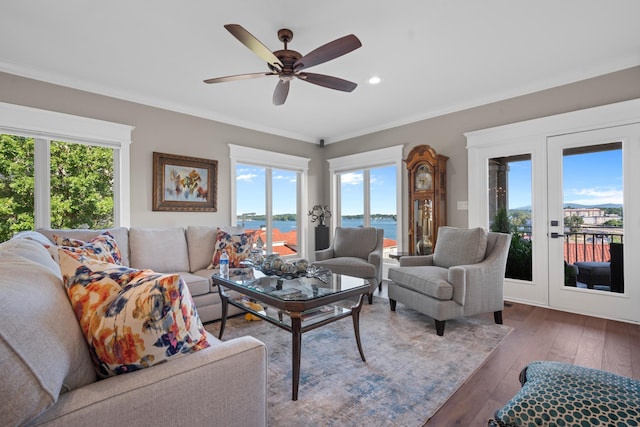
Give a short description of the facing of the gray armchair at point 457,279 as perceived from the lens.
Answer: facing the viewer and to the left of the viewer

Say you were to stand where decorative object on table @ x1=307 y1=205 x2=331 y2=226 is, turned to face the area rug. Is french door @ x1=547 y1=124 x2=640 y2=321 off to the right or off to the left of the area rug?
left

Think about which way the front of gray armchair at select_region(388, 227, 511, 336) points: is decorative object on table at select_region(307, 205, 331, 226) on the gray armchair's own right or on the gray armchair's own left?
on the gray armchair's own right

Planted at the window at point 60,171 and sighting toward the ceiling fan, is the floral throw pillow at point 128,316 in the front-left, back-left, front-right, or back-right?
front-right

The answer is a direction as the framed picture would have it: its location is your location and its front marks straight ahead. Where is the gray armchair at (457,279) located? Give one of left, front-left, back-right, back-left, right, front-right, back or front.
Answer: front

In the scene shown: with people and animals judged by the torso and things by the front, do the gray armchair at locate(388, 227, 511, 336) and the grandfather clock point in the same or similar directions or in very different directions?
same or similar directions

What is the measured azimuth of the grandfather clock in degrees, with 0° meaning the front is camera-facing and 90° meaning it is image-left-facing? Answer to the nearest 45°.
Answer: approximately 45°

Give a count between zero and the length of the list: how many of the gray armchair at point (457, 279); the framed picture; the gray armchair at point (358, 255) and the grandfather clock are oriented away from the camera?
0

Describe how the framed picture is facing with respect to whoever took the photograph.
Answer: facing the viewer and to the right of the viewer

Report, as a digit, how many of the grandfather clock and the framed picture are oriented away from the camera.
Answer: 0

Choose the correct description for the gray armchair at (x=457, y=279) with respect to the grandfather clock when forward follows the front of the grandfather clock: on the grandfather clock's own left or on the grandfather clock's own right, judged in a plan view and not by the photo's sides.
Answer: on the grandfather clock's own left

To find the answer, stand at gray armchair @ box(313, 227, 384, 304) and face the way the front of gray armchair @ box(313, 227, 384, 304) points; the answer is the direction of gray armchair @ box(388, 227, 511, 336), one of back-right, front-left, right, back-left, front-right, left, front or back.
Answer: left

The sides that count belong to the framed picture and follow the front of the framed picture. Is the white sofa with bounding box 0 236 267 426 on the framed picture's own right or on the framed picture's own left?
on the framed picture's own right

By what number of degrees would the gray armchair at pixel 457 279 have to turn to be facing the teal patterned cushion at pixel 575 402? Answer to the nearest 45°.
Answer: approximately 45° to its left

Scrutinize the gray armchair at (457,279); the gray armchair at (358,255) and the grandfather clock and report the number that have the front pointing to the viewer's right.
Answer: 0

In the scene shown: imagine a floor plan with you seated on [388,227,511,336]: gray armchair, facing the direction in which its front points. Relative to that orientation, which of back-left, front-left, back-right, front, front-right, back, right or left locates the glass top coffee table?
front

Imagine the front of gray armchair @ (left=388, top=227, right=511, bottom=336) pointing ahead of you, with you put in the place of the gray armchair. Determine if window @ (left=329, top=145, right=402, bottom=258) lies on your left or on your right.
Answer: on your right
